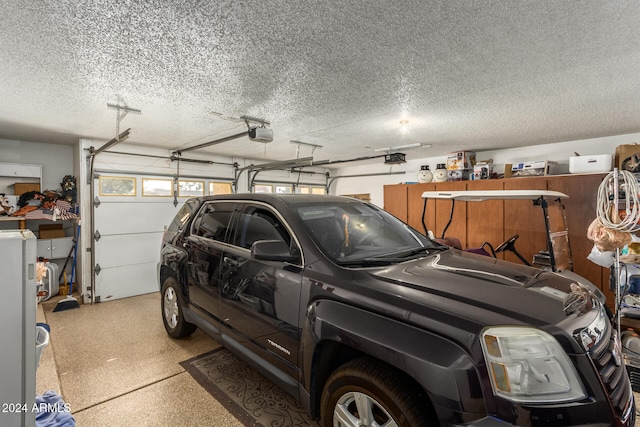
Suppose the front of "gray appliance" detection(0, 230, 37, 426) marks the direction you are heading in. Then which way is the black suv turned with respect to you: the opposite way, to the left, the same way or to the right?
to the right

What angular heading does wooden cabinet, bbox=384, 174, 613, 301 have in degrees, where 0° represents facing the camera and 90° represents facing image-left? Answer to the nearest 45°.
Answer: approximately 45°

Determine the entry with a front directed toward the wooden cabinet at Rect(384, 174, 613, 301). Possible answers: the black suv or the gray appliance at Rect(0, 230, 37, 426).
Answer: the gray appliance

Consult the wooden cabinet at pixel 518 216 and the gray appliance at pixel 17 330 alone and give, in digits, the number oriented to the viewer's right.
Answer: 1

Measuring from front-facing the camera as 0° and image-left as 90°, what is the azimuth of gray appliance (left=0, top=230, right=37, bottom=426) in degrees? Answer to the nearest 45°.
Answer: approximately 270°

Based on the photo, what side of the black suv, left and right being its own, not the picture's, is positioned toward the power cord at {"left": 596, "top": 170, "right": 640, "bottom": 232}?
left

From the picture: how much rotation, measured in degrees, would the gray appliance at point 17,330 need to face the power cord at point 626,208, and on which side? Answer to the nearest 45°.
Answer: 0° — it already faces it

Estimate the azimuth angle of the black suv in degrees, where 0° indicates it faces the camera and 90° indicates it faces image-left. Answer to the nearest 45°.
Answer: approximately 315°
